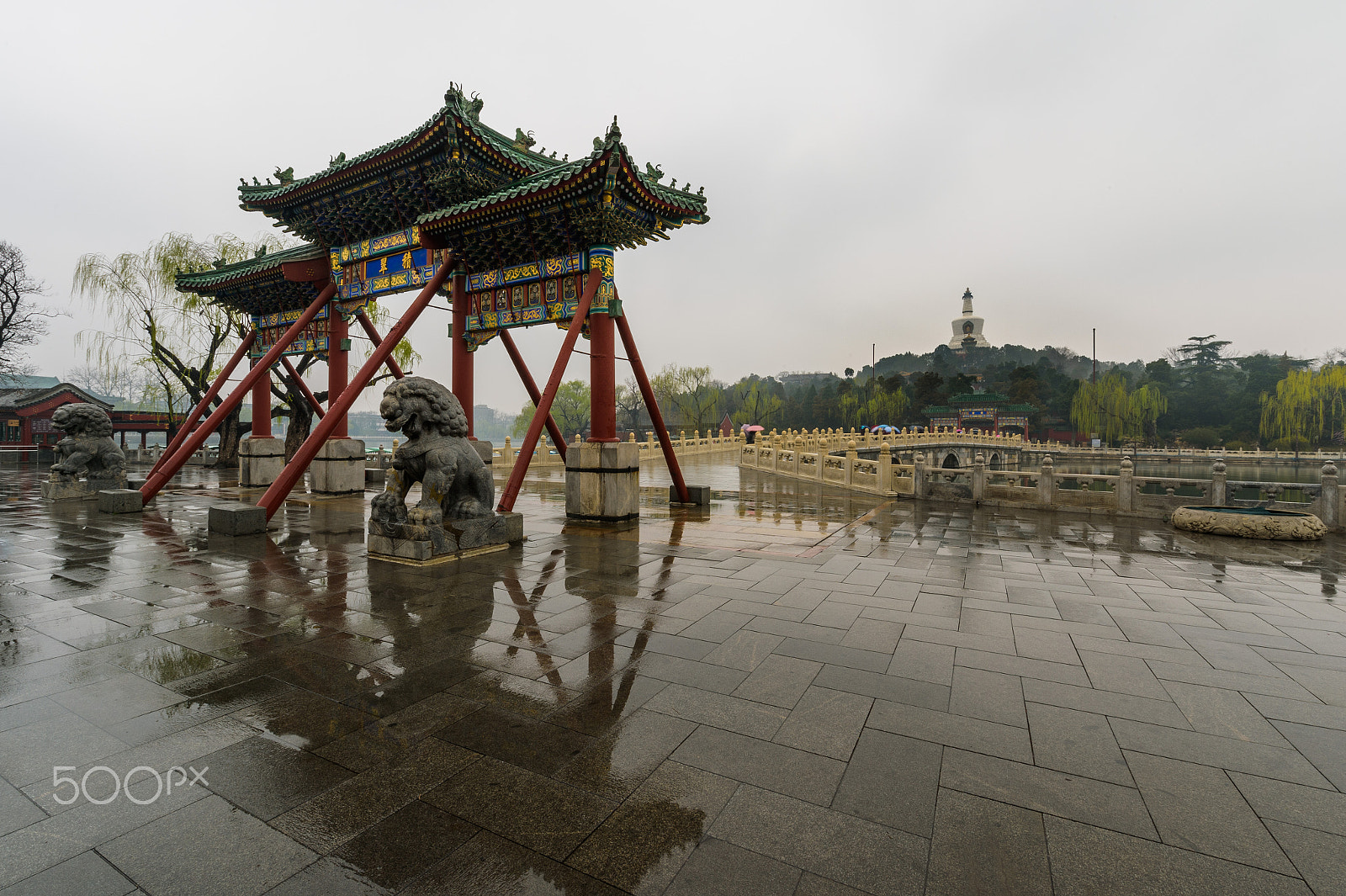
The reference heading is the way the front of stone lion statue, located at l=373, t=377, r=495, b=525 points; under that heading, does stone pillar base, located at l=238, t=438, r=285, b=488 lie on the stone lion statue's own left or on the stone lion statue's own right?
on the stone lion statue's own right

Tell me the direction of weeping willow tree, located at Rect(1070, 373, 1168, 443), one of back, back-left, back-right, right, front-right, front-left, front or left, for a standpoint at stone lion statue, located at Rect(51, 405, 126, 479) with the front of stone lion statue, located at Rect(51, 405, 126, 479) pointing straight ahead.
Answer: back

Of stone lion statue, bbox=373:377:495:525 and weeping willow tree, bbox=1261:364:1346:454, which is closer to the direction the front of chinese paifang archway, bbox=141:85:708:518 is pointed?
the stone lion statue

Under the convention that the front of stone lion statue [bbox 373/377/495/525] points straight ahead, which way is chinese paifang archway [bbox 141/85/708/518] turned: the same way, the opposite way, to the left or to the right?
the same way

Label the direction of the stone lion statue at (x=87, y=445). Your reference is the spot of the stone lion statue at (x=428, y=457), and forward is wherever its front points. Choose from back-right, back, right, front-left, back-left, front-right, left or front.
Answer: right

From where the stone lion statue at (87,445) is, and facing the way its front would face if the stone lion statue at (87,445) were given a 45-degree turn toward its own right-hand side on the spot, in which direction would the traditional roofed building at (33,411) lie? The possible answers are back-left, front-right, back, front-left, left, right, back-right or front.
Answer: front-right

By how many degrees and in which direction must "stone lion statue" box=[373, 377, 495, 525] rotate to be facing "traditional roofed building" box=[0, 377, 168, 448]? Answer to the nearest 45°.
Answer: approximately 90° to its right

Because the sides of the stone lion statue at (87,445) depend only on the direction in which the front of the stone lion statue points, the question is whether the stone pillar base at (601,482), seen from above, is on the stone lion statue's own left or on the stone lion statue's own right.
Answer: on the stone lion statue's own left

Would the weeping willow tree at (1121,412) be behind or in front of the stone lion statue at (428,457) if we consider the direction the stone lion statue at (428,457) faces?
behind

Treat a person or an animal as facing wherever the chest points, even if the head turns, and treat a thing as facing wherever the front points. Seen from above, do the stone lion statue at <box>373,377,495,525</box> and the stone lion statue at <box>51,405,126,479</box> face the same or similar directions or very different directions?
same or similar directions

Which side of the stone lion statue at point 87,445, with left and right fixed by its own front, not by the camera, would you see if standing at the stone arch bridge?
back

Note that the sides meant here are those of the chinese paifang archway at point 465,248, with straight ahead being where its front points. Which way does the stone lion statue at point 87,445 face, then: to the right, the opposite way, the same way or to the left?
the same way

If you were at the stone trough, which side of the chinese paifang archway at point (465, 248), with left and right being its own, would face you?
left

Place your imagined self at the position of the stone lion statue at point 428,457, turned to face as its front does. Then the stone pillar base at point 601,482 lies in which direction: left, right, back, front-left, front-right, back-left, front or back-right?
back

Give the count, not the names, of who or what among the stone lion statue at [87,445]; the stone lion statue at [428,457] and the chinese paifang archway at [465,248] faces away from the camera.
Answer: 0
